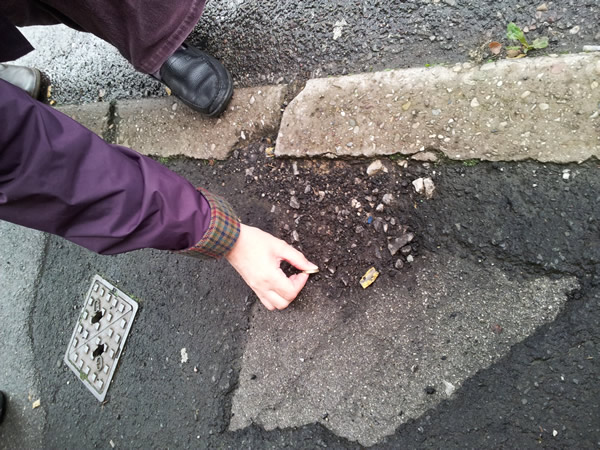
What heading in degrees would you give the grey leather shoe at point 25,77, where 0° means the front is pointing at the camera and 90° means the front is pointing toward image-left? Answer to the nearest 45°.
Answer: approximately 270°

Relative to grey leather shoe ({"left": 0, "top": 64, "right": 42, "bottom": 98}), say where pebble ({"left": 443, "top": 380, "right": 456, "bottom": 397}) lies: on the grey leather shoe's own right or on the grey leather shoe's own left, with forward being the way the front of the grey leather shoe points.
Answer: on the grey leather shoe's own right

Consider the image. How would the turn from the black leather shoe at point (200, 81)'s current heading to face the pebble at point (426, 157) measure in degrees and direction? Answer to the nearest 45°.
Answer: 0° — it already faces it

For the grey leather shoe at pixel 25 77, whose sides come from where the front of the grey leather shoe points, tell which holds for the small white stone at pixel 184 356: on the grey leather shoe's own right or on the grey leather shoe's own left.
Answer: on the grey leather shoe's own right

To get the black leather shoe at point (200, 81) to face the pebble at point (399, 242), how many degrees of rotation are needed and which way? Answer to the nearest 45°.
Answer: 0° — it already faces it

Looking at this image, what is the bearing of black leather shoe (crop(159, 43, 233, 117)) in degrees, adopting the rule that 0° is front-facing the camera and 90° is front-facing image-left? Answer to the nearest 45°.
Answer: approximately 315°

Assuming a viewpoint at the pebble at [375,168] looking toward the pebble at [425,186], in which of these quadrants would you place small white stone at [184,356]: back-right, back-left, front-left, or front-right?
back-right

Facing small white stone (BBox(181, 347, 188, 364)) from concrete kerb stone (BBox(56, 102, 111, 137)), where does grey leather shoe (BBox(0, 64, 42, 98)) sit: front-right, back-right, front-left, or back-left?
back-right

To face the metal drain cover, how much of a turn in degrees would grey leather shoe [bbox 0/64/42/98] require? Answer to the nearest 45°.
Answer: approximately 90° to its right
